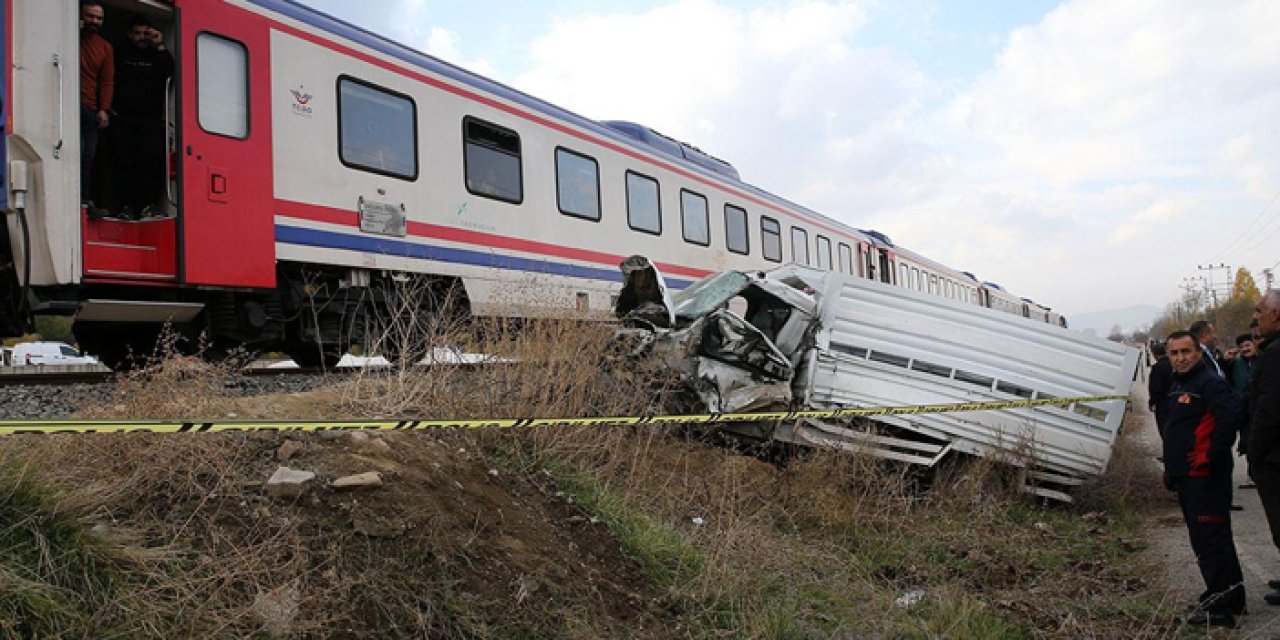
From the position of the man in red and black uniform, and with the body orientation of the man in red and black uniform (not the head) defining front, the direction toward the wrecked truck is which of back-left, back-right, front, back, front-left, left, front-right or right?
right

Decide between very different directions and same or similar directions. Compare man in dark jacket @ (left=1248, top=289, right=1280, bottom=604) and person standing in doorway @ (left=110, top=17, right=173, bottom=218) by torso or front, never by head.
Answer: very different directions

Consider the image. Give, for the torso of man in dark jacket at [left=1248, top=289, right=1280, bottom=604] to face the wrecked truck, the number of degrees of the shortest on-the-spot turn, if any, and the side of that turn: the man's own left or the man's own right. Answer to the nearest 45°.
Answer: approximately 45° to the man's own right

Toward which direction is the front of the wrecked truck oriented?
to the viewer's left

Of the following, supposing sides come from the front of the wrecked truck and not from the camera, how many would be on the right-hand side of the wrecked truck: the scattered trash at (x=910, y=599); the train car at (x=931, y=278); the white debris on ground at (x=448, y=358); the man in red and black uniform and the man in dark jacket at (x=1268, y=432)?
1

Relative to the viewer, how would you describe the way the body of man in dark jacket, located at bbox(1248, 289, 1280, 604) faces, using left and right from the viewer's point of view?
facing to the left of the viewer

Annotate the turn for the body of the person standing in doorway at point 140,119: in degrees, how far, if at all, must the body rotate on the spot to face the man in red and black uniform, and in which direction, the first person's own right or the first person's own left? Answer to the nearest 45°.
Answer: approximately 45° to the first person's own left

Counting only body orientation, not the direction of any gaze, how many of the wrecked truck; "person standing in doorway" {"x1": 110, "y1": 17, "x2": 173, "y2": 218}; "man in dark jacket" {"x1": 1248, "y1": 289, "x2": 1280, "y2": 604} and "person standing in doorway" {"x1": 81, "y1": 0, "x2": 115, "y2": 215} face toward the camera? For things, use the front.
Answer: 2

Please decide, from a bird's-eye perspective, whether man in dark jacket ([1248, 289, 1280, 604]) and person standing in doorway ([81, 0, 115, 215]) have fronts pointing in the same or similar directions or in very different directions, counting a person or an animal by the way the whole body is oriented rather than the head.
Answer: very different directions

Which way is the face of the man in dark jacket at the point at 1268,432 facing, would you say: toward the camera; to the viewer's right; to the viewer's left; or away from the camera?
to the viewer's left

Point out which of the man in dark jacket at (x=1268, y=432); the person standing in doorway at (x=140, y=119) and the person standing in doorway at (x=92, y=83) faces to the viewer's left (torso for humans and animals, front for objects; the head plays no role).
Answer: the man in dark jacket

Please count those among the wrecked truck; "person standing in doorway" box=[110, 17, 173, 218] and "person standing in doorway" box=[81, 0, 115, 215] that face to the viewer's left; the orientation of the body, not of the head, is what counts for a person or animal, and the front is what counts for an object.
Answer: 1

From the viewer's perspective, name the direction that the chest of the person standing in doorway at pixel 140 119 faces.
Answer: toward the camera

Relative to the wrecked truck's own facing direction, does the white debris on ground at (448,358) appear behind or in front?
in front
